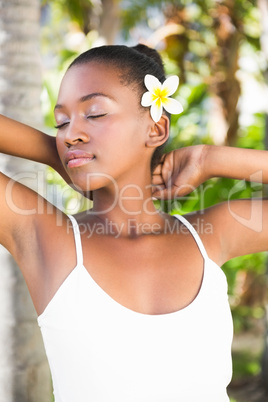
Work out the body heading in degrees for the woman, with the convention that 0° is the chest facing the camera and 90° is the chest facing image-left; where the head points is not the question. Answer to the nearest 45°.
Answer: approximately 0°

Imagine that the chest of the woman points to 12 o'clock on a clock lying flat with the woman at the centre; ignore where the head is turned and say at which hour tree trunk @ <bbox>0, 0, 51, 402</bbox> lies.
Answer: The tree trunk is roughly at 5 o'clock from the woman.
